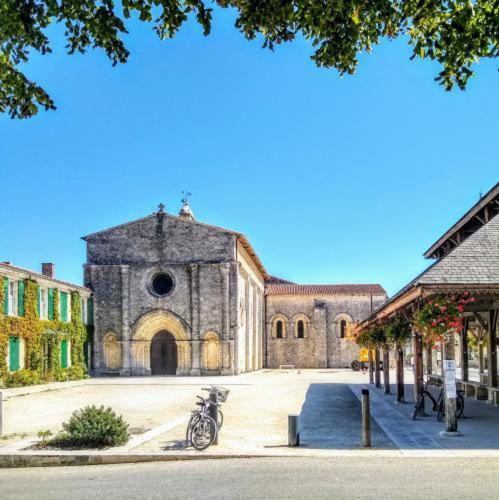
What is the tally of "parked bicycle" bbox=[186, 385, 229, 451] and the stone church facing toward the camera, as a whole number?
1

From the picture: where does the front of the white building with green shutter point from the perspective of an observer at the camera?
facing the viewer and to the right of the viewer

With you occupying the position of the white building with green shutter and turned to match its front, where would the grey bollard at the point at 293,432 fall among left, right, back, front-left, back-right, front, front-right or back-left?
front-right

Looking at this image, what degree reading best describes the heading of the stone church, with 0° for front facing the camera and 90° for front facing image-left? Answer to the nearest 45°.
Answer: approximately 0°

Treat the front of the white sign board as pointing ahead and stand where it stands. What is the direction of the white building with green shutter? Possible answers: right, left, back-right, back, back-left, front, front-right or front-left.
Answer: back-right

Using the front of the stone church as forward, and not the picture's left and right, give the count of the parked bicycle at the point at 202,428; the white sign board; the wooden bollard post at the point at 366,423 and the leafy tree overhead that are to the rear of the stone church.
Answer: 0

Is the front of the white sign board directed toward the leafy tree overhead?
yes

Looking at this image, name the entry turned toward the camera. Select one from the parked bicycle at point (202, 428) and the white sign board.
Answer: the white sign board

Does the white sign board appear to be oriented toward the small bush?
no

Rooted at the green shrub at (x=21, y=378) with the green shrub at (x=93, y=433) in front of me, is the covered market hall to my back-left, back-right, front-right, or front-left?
front-left

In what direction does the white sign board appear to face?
toward the camera

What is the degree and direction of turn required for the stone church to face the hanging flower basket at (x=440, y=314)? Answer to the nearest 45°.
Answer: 0° — it already faces it

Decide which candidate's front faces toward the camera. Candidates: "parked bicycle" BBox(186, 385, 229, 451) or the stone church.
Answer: the stone church

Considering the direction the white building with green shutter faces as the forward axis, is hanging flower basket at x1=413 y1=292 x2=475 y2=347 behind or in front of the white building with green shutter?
in front

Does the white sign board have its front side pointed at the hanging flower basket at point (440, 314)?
no

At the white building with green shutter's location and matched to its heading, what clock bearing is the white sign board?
The white sign board is roughly at 1 o'clock from the white building with green shutter.
